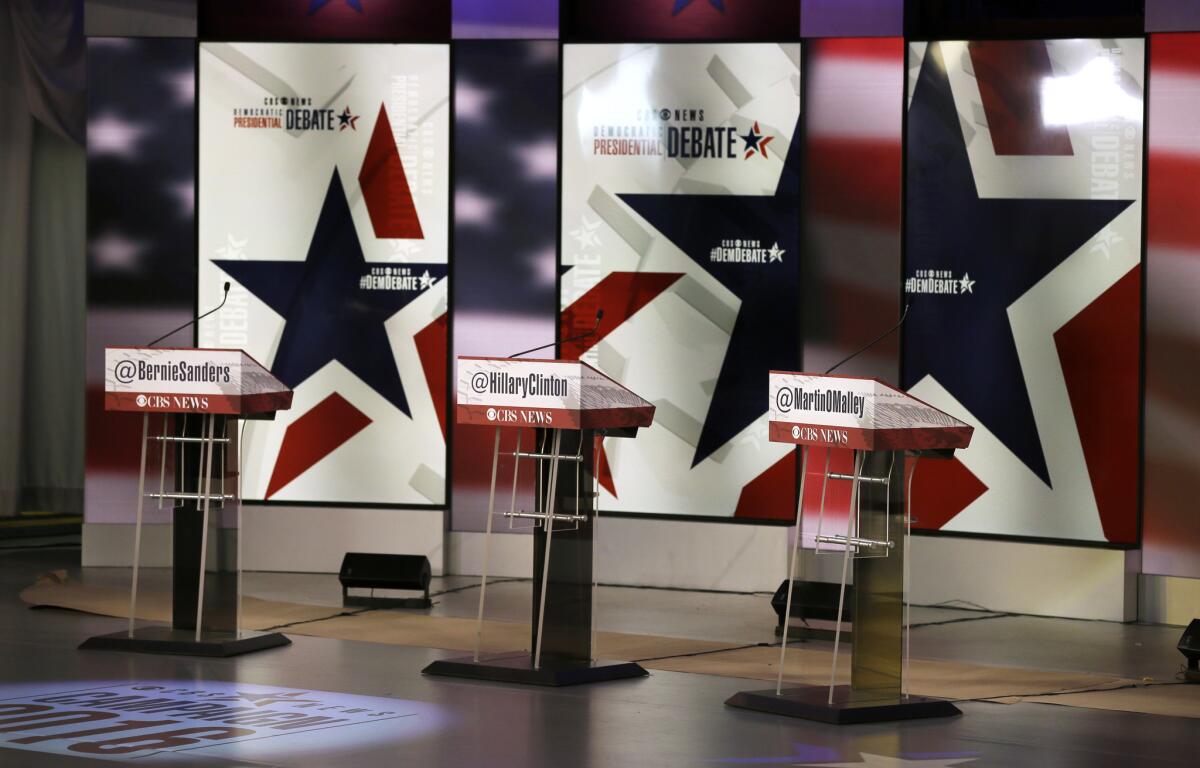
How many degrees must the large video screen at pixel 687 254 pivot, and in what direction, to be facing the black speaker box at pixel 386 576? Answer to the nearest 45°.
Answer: approximately 45° to its right

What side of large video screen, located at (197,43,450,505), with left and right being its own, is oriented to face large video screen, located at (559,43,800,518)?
left

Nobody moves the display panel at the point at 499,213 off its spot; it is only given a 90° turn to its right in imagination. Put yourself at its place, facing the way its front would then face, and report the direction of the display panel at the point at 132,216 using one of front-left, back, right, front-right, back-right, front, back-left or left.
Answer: front

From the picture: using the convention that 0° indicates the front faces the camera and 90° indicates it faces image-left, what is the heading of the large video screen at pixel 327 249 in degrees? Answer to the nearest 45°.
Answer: approximately 0°

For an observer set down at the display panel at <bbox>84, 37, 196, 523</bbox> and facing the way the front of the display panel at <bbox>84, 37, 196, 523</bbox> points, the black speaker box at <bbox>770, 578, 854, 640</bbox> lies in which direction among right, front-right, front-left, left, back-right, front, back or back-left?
front-left

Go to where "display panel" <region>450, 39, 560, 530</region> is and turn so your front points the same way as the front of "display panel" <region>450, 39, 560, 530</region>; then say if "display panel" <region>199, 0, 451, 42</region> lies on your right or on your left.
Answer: on your right

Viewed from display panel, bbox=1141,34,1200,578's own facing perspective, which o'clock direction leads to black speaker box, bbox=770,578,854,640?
The black speaker box is roughly at 2 o'clock from the display panel.

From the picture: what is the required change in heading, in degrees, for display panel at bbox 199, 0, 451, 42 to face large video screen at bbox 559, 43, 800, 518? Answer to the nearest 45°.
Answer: approximately 45° to its left

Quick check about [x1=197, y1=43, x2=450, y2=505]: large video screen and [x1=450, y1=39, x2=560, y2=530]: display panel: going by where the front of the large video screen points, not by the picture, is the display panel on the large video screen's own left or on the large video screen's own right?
on the large video screen's own left
